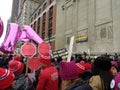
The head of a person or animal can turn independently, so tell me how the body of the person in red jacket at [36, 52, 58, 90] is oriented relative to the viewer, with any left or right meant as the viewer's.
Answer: facing away from the viewer and to the left of the viewer
